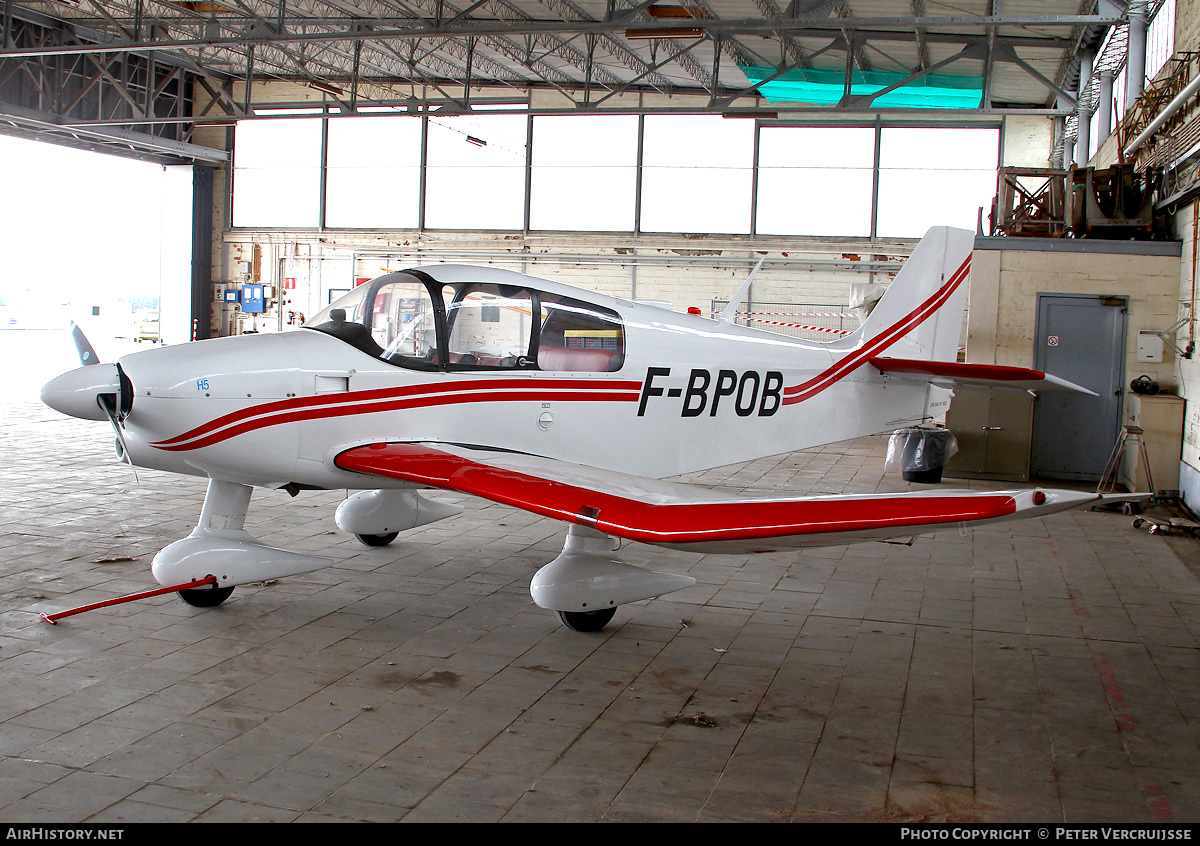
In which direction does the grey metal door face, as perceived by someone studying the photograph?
facing the viewer

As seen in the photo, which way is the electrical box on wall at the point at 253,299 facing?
toward the camera

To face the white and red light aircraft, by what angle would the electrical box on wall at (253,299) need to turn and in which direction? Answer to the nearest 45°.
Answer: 0° — it already faces it

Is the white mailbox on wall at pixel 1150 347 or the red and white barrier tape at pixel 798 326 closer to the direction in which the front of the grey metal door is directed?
the white mailbox on wall

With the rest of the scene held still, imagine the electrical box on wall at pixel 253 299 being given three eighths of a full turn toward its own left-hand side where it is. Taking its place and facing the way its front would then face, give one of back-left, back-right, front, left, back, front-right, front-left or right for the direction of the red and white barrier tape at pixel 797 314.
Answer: right

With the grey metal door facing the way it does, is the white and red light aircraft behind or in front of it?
in front

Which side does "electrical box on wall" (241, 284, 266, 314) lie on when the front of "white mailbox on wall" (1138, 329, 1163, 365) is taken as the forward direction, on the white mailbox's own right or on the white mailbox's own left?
on the white mailbox's own right

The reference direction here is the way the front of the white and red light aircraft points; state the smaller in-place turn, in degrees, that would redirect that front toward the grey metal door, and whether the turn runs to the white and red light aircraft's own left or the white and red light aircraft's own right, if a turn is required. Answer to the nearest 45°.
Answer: approximately 180°

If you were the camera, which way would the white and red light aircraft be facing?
facing the viewer and to the left of the viewer

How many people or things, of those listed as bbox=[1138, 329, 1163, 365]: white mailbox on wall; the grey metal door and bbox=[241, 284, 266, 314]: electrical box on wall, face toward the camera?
3

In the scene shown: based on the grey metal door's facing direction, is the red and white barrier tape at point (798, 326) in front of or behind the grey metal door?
behind
